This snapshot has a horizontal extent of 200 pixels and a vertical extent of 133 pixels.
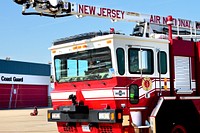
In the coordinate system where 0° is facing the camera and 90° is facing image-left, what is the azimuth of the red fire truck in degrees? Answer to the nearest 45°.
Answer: approximately 45°
